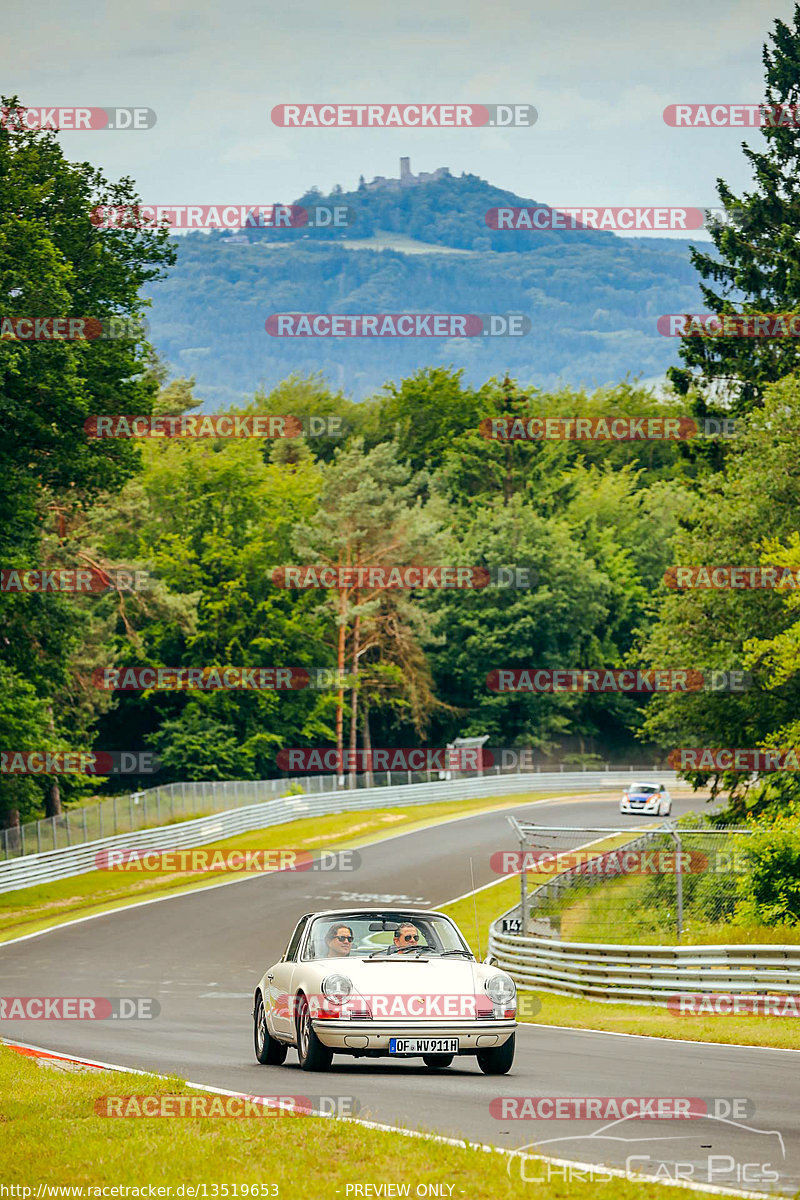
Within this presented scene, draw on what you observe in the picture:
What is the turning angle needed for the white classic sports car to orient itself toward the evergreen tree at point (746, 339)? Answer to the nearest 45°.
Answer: approximately 180°

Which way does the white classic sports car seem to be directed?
toward the camera
